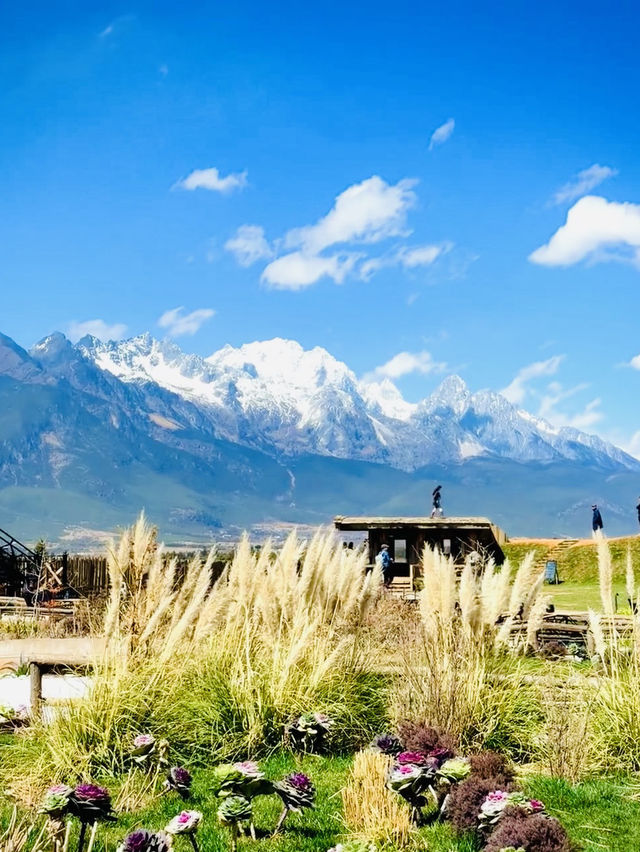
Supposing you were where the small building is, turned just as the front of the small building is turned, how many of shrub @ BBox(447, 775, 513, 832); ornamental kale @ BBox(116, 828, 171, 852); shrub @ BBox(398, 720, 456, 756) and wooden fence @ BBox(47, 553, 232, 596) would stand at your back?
0

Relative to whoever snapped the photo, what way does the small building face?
facing the viewer

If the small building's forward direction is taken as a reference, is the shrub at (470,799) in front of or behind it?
in front

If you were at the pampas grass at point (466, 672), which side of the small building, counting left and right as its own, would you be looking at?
front

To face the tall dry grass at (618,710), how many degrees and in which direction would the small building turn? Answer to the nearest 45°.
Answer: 0° — it already faces it

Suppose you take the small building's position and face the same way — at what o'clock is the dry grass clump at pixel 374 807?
The dry grass clump is roughly at 12 o'clock from the small building.

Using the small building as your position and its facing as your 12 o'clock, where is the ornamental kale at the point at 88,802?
The ornamental kale is roughly at 12 o'clock from the small building.

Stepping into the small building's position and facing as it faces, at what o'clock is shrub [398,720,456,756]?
The shrub is roughly at 12 o'clock from the small building.

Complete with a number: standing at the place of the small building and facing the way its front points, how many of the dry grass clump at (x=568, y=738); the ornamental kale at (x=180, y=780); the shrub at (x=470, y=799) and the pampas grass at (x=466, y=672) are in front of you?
4

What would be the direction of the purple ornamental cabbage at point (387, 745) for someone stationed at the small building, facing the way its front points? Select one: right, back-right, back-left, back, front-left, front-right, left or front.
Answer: front

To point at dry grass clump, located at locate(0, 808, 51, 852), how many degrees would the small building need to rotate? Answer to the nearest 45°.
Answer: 0° — it already faces it

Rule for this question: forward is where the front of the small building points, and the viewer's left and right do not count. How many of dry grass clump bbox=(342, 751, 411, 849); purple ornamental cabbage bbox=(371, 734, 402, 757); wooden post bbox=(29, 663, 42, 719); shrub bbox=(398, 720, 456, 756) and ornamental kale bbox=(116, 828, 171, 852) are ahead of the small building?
5

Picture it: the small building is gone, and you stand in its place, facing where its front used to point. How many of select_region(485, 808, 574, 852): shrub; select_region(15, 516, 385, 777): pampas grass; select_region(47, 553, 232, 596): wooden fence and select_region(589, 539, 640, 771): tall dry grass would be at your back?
0

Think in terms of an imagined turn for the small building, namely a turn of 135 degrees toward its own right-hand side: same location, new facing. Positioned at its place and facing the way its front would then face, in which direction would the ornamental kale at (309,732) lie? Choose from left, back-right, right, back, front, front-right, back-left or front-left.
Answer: back-left

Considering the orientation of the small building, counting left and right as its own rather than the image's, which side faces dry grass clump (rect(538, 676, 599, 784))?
front

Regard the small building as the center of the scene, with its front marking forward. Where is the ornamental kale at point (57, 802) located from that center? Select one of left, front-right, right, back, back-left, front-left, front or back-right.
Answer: front
